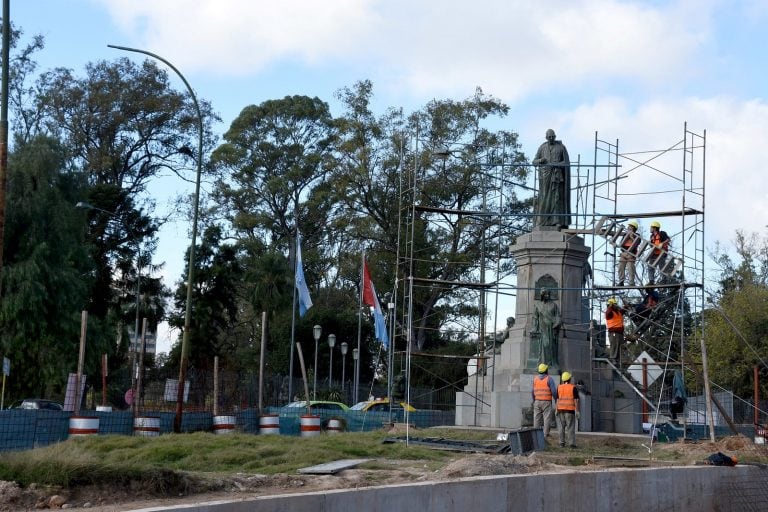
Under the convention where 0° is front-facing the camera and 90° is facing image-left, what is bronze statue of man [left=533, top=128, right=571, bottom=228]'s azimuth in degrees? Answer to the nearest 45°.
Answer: approximately 0°

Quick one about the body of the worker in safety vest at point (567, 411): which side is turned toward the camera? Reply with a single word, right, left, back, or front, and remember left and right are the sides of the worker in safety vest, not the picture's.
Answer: back

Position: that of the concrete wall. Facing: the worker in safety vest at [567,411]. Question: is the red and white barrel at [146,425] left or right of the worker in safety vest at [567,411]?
left

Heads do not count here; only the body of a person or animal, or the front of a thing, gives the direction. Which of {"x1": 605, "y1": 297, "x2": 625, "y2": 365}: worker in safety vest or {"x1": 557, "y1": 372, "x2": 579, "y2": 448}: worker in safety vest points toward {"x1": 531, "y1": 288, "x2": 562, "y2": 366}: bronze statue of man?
{"x1": 557, "y1": 372, "x2": 579, "y2": 448}: worker in safety vest

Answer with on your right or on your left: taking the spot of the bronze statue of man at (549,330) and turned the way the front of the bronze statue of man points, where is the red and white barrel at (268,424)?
on your right

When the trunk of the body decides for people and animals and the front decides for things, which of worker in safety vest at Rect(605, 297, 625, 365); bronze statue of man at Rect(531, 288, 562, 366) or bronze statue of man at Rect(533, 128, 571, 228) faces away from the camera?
the worker in safety vest

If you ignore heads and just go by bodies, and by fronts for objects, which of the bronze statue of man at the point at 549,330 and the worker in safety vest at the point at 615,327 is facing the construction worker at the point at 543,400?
the bronze statue of man

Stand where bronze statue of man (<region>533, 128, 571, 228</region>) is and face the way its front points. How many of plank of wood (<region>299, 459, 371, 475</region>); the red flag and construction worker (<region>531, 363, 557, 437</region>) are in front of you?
2

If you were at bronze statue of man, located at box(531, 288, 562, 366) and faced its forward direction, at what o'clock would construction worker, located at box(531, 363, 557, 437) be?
The construction worker is roughly at 12 o'clock from the bronze statue of man.

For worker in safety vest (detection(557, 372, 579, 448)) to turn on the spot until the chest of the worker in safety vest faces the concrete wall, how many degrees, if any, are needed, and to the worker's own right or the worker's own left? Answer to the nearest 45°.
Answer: approximately 180°

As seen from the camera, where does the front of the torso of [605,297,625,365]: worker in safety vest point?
away from the camera
